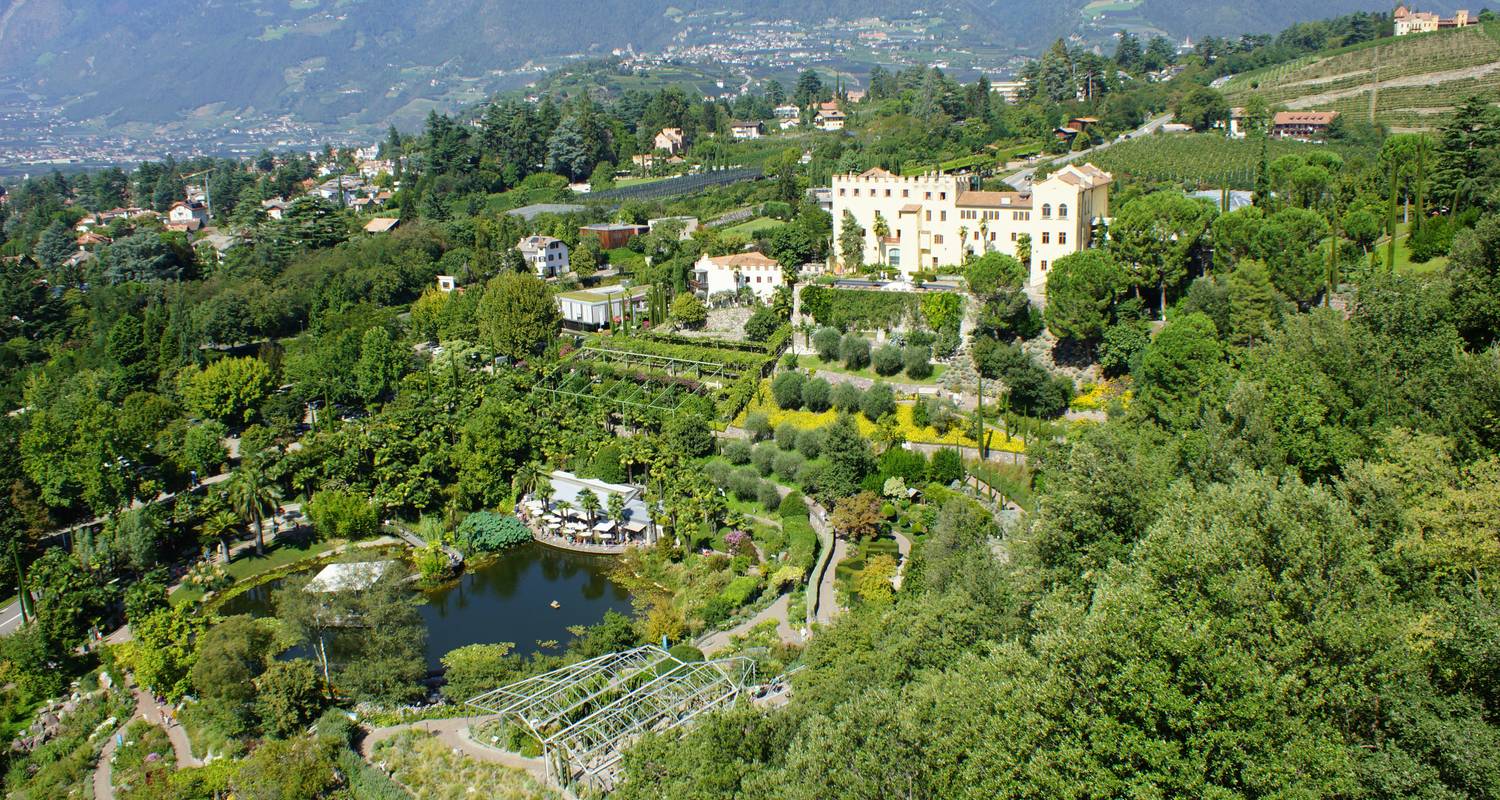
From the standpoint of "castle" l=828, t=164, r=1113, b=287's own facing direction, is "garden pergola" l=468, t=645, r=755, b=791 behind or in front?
in front

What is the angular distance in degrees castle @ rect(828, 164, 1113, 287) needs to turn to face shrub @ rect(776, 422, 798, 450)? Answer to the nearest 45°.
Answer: approximately 45° to its right

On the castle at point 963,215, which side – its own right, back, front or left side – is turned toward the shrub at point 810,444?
front

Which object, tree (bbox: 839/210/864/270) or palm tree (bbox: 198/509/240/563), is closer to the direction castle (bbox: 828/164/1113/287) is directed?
the palm tree

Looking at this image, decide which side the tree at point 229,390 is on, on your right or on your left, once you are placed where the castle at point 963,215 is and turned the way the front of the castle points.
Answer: on your right

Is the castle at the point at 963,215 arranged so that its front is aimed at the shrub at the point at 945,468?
yes

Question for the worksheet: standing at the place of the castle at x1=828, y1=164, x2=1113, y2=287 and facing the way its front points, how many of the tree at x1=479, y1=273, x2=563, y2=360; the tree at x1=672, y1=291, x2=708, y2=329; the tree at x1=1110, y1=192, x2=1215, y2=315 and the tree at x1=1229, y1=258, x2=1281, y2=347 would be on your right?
2

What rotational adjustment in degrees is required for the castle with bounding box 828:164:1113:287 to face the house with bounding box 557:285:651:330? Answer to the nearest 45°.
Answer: approximately 90° to its right

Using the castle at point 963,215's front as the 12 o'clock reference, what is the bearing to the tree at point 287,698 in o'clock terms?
The tree is roughly at 1 o'clock from the castle.

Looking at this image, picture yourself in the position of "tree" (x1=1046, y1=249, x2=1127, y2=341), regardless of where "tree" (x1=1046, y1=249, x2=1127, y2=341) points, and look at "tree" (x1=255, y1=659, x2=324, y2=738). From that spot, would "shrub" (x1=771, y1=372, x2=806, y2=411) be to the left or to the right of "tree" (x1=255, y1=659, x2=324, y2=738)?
right

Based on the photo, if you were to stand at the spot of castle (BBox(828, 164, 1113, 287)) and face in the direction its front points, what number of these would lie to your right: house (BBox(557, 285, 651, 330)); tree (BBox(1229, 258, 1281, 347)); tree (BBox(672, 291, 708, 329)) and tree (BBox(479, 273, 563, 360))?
3

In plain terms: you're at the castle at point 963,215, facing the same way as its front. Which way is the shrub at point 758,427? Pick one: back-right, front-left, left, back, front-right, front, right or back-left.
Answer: front-right

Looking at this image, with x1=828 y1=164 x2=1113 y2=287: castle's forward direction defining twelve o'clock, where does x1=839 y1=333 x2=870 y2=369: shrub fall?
The shrub is roughly at 1 o'clock from the castle.

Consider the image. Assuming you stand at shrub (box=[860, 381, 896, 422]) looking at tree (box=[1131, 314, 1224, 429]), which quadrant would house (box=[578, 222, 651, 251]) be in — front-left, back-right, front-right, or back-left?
back-left

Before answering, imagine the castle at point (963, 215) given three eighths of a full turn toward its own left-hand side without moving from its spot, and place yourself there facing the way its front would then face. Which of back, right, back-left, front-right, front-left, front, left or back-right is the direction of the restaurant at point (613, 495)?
back

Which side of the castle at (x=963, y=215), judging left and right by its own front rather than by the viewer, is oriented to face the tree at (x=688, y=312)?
right

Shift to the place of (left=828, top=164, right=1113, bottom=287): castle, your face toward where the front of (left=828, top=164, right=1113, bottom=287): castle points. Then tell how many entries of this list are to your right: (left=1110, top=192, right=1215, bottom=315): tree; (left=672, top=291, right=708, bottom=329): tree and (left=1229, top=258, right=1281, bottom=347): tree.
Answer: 1

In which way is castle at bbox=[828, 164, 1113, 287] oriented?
toward the camera

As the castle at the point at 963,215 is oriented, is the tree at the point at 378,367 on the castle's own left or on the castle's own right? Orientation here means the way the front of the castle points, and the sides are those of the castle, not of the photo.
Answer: on the castle's own right
